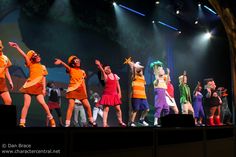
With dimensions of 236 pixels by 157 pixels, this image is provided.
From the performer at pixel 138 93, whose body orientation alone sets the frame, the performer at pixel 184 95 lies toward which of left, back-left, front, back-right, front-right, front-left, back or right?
left

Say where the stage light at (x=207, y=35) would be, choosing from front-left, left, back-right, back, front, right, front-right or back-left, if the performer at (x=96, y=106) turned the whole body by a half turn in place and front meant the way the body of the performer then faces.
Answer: right

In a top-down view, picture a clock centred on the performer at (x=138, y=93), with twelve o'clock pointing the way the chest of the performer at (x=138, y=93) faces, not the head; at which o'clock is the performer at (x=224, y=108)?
the performer at (x=224, y=108) is roughly at 9 o'clock from the performer at (x=138, y=93).

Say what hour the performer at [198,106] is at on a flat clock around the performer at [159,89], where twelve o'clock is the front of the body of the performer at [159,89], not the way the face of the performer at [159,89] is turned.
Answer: the performer at [198,106] is roughly at 9 o'clock from the performer at [159,89].

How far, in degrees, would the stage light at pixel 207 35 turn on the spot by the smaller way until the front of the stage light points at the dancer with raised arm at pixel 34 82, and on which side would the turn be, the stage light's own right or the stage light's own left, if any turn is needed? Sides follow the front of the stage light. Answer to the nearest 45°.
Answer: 0° — it already faces them

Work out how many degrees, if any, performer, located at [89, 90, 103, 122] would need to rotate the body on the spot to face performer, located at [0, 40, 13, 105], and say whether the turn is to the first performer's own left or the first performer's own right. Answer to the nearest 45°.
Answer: approximately 90° to the first performer's own right

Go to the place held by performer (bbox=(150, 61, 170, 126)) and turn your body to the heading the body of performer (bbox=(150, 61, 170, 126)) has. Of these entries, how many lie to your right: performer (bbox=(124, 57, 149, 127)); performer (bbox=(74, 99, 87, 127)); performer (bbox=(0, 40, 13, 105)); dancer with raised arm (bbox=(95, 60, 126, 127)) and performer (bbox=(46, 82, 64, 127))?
5

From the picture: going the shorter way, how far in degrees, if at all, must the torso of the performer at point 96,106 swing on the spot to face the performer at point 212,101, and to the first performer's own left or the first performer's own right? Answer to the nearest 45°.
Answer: approximately 90° to the first performer's own left

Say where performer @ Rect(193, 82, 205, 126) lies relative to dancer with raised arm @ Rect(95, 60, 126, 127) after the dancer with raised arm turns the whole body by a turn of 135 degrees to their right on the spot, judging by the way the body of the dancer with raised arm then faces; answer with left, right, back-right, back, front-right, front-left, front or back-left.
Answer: right

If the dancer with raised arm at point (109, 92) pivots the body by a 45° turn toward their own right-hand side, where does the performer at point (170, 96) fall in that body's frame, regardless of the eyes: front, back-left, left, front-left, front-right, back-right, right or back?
back

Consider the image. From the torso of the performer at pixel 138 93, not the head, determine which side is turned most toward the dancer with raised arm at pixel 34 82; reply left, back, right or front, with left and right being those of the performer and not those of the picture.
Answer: right

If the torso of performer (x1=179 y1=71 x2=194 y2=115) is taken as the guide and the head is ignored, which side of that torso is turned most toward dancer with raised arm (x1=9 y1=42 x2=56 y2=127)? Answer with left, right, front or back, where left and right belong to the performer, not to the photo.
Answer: right

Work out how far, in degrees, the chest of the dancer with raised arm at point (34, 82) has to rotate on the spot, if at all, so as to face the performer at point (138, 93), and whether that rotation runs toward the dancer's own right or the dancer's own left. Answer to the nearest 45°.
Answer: approximately 90° to the dancer's own left

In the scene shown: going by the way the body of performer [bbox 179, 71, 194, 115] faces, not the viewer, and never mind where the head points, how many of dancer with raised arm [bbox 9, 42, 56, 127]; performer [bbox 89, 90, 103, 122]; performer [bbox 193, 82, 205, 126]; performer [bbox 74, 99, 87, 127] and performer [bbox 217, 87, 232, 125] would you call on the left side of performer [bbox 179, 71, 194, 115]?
2

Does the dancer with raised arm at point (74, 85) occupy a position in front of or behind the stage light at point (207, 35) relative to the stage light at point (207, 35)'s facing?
in front
